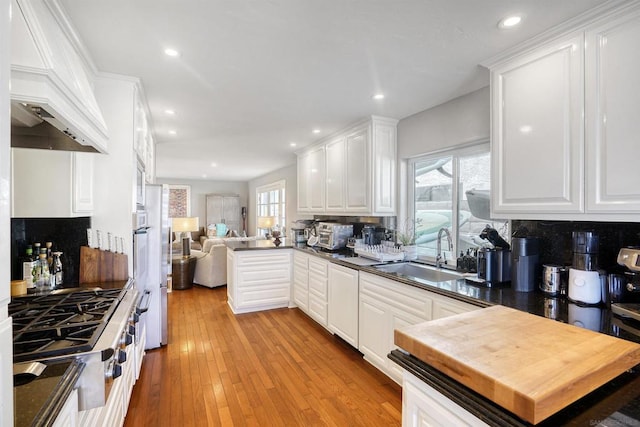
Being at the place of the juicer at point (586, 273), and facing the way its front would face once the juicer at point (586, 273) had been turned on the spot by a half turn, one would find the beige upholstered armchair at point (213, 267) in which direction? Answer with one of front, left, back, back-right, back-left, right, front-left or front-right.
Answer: back-left

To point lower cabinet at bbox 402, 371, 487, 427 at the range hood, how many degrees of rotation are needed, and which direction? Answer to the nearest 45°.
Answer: approximately 45° to its right

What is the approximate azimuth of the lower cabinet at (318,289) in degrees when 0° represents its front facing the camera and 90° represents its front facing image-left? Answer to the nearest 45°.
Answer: approximately 45°

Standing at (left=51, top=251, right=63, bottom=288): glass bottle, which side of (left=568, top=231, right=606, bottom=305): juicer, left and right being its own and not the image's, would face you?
front

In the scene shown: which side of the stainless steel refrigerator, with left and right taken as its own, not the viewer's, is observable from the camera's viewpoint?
right

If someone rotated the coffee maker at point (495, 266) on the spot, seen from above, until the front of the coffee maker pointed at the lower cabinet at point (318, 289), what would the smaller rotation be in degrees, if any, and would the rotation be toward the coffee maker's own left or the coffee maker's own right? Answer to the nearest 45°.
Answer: approximately 45° to the coffee maker's own right

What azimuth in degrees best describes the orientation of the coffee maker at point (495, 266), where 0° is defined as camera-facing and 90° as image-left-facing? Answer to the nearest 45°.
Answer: approximately 45°

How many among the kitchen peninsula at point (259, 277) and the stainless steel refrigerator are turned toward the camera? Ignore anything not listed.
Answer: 1

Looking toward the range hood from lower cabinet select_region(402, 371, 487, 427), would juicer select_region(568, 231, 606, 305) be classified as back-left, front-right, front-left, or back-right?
back-right

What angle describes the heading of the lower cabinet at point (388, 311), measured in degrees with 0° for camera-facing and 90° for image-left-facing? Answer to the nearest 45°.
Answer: approximately 45°

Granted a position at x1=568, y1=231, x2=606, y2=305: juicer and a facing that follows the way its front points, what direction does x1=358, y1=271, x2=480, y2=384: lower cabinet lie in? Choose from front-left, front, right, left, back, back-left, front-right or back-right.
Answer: front-right

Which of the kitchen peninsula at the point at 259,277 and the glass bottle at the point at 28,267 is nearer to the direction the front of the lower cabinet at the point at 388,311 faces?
the glass bottle

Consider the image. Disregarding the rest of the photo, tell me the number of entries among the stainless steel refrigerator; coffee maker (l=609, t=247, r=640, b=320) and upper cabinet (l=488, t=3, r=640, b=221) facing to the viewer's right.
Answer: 1

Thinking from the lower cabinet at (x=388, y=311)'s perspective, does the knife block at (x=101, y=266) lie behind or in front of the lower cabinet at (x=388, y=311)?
in front
